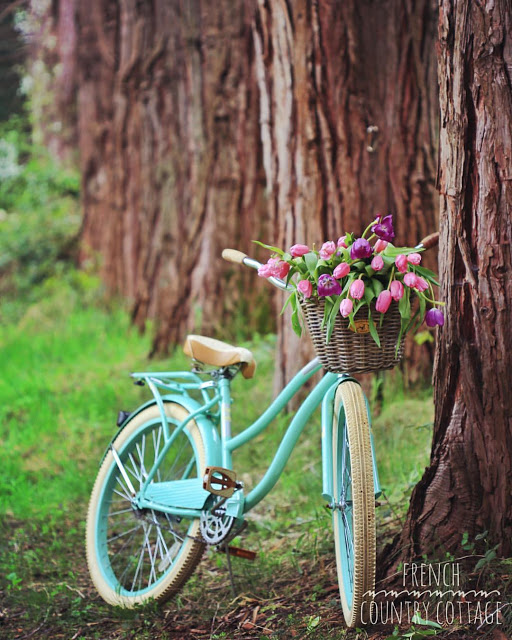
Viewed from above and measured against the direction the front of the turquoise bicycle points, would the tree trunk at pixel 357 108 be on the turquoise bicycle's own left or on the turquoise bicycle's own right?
on the turquoise bicycle's own left

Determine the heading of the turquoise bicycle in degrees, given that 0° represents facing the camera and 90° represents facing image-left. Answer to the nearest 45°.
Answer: approximately 315°

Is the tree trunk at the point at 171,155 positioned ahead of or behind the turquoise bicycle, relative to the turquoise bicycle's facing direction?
behind
